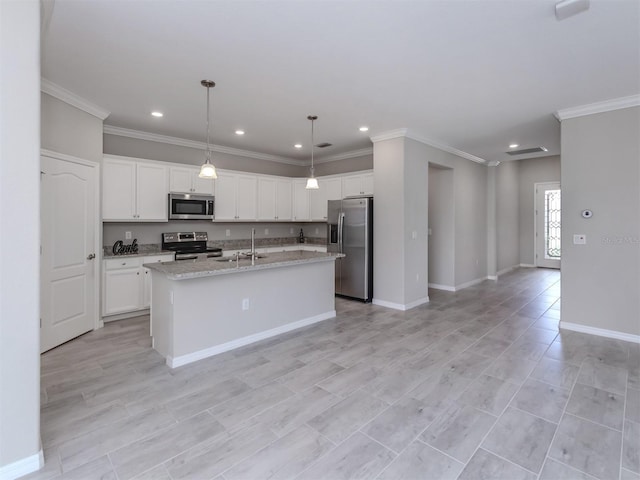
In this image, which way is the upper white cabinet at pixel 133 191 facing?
toward the camera

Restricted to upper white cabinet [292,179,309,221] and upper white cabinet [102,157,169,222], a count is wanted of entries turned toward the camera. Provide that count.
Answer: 2

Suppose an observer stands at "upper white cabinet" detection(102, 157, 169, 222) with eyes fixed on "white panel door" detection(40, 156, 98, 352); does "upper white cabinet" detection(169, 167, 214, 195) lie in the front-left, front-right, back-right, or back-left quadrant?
back-left

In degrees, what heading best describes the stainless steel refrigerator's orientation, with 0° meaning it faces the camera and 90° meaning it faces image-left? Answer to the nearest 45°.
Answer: approximately 45°

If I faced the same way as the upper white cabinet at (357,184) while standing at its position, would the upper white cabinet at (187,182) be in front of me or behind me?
in front

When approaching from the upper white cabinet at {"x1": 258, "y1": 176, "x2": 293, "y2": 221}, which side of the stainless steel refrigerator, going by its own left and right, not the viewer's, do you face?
right

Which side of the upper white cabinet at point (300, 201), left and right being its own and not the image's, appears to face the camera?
front

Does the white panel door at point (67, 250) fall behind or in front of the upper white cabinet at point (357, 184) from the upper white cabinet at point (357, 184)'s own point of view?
in front
